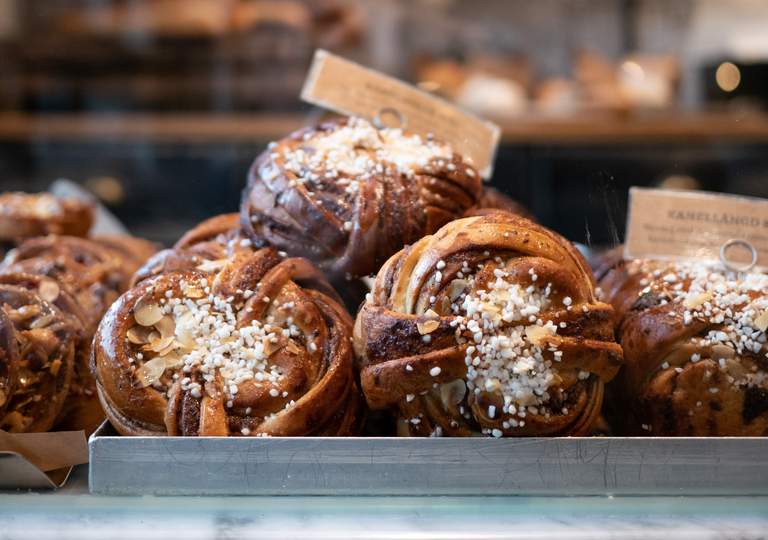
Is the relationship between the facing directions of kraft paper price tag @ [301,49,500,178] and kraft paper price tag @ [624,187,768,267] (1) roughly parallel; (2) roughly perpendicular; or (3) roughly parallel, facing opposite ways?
roughly parallel

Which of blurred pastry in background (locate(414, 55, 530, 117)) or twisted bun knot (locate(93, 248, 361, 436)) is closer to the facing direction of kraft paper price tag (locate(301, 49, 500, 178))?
the twisted bun knot

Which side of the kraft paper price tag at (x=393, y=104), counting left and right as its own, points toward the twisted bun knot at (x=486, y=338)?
front

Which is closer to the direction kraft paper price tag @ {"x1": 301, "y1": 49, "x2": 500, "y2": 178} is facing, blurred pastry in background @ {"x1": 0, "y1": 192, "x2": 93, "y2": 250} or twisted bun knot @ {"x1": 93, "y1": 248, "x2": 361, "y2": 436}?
the twisted bun knot

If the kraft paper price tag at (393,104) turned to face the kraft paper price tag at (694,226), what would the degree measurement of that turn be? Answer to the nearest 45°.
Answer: approximately 45° to its left

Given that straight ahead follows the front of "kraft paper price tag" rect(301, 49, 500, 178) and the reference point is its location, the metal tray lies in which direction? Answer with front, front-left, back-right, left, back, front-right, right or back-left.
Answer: front

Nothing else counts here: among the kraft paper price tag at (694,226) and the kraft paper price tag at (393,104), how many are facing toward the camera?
2

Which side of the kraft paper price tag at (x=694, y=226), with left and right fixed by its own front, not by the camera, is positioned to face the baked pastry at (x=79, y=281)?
right

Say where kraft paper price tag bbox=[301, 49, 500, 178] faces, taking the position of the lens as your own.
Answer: facing the viewer

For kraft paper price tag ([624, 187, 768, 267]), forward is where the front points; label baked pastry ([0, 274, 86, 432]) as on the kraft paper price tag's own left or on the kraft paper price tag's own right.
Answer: on the kraft paper price tag's own right

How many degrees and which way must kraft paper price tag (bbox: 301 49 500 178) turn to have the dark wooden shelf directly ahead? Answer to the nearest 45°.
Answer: approximately 180°
